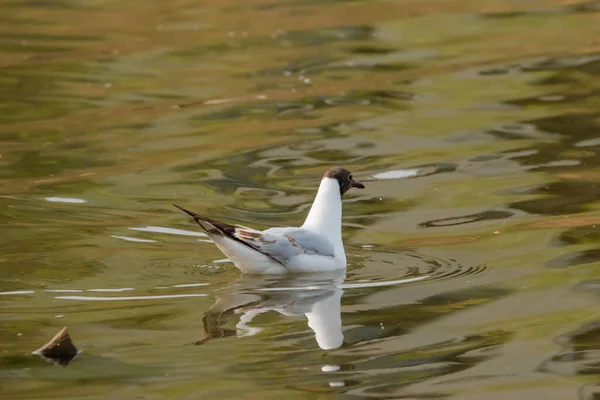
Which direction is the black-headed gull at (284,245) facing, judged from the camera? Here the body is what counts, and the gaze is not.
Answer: to the viewer's right
